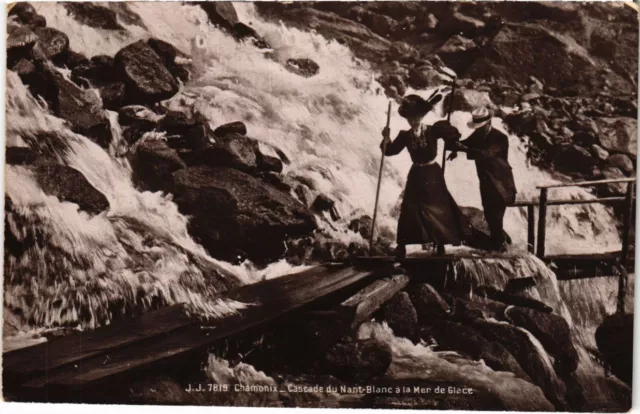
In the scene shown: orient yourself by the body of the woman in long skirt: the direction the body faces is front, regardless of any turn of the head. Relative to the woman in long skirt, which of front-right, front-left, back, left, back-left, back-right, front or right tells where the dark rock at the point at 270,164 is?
front-right

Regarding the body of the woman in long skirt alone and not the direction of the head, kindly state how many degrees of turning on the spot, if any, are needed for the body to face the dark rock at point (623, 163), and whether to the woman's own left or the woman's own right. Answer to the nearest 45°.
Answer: approximately 135° to the woman's own left

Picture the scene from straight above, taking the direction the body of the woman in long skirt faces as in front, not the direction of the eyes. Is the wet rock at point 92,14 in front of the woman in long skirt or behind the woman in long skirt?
behind

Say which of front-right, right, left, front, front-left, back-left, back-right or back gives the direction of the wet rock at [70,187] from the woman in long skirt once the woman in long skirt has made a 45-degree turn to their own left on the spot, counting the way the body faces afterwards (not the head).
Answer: right

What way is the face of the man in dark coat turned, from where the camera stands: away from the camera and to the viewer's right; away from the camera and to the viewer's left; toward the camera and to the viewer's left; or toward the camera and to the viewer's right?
toward the camera and to the viewer's left

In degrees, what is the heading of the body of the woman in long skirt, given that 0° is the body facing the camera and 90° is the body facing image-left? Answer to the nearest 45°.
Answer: approximately 45°
